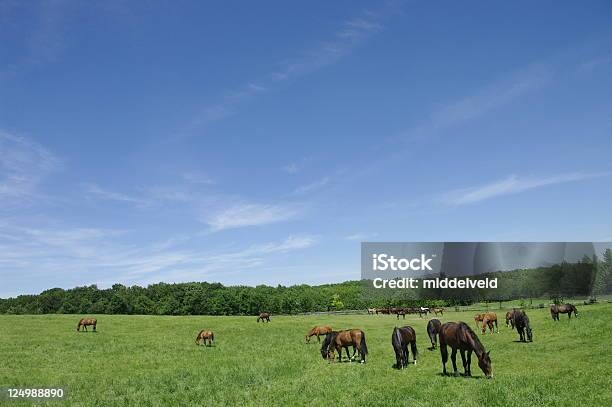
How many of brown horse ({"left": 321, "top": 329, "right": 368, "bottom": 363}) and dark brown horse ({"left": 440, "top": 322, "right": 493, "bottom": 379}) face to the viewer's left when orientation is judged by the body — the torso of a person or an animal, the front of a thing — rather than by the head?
1

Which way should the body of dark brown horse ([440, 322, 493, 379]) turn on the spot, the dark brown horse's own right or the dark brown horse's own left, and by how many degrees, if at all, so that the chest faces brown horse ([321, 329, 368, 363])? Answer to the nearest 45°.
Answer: approximately 180°

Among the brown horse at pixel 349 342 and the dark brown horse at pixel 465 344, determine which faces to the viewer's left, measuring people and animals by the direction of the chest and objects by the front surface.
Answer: the brown horse

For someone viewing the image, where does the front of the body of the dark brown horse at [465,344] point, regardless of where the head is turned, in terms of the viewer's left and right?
facing the viewer and to the right of the viewer

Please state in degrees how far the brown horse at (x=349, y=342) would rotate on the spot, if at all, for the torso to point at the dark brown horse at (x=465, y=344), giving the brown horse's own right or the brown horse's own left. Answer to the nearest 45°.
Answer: approximately 135° to the brown horse's own left

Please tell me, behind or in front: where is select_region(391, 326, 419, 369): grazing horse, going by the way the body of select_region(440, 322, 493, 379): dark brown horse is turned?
behind

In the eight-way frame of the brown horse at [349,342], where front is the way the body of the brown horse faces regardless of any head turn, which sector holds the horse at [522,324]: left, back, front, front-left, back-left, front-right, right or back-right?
back-right

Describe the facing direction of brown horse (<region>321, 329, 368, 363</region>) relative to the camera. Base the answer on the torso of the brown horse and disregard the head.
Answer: to the viewer's left

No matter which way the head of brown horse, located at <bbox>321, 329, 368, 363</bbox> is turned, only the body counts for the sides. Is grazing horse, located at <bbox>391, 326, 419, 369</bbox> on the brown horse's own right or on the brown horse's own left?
on the brown horse's own left
